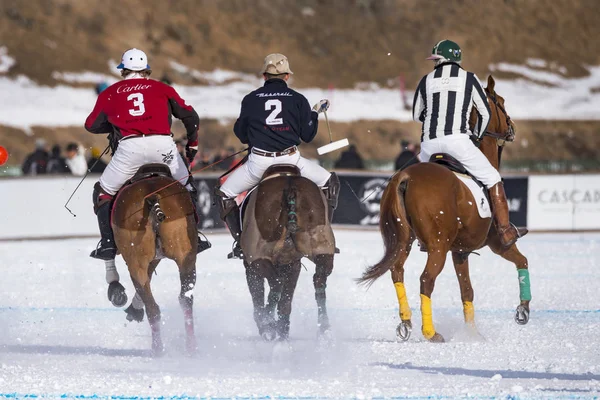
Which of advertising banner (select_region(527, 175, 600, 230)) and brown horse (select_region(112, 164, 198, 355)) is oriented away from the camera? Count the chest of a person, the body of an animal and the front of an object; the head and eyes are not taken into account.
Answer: the brown horse

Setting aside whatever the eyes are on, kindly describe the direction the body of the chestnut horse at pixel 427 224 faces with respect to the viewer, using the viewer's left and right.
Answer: facing away from the viewer and to the right of the viewer

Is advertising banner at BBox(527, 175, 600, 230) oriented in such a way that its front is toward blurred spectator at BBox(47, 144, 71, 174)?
no

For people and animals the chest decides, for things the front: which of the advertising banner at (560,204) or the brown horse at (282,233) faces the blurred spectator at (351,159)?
the brown horse

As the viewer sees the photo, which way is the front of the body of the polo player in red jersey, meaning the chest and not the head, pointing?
away from the camera

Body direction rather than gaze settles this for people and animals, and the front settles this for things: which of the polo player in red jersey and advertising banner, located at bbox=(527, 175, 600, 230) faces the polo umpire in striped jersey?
the advertising banner

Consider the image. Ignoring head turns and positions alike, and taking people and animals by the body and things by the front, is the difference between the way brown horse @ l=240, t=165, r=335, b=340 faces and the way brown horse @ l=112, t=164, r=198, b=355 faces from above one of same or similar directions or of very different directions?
same or similar directions

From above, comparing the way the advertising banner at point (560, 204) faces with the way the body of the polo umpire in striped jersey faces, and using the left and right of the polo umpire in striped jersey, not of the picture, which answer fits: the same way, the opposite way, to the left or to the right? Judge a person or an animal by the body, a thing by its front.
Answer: the opposite way

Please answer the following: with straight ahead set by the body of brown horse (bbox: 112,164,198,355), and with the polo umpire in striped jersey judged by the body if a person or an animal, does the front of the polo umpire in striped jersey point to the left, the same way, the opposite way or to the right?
the same way

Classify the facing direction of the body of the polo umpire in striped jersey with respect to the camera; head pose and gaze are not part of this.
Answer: away from the camera

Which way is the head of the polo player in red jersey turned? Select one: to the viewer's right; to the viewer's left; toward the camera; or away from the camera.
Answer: away from the camera

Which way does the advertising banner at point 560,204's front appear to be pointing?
toward the camera

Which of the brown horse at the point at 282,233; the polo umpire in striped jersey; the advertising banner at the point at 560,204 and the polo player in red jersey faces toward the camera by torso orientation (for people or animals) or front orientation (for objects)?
the advertising banner

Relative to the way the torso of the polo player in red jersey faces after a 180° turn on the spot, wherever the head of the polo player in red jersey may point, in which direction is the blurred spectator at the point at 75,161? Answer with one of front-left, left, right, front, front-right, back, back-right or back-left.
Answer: back

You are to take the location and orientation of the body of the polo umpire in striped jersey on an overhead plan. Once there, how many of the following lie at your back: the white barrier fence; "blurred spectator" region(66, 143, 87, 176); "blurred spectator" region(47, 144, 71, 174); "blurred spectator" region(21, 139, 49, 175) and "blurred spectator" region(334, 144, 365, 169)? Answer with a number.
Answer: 0

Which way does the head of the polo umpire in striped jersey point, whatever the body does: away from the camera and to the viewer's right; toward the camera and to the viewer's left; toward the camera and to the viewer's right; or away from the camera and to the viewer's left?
away from the camera and to the viewer's left

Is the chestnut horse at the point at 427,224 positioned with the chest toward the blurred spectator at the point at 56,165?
no

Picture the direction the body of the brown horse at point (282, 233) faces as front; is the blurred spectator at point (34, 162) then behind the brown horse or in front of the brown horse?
in front

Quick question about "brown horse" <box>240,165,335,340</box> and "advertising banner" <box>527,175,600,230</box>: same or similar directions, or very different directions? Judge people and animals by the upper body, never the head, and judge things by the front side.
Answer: very different directions
